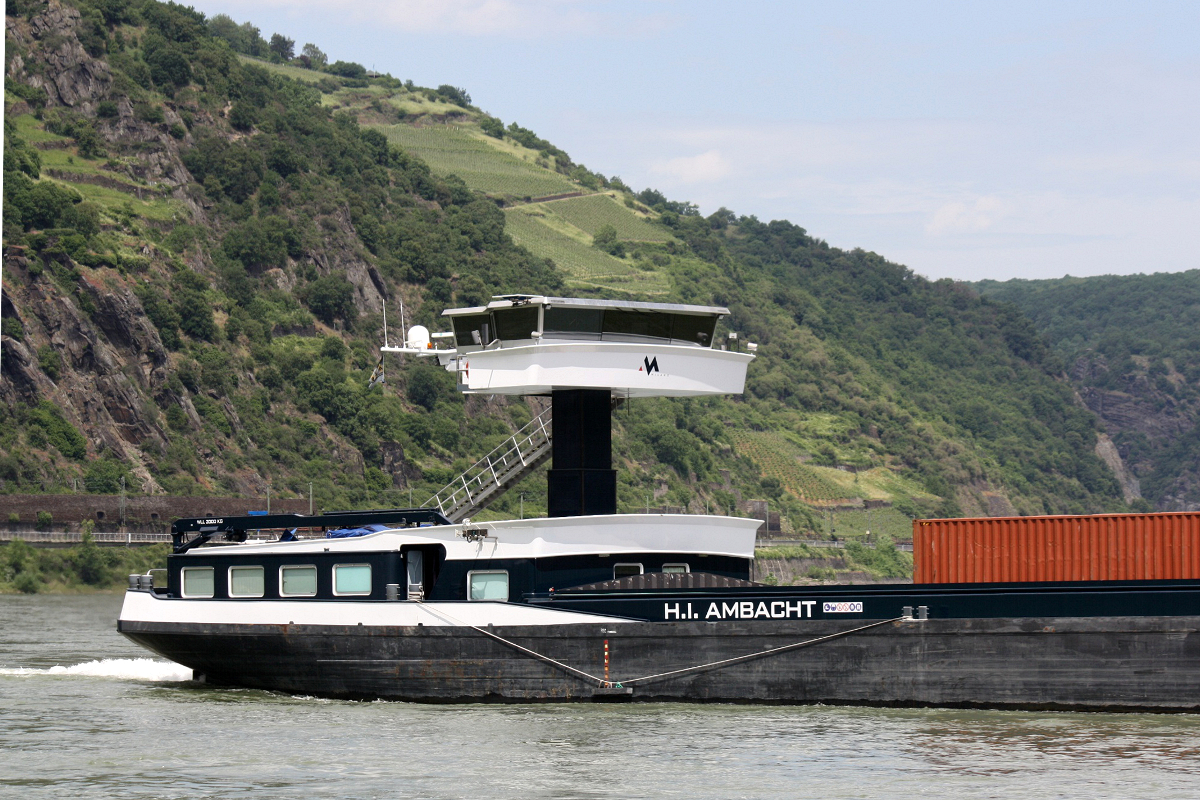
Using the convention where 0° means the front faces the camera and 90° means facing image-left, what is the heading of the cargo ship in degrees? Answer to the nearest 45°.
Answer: approximately 270°
